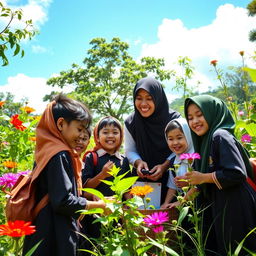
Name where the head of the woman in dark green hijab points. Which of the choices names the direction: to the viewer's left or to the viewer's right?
to the viewer's left

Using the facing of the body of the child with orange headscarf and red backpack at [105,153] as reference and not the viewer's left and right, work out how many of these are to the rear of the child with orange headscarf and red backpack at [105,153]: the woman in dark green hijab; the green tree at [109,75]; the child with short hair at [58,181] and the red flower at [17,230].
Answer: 1

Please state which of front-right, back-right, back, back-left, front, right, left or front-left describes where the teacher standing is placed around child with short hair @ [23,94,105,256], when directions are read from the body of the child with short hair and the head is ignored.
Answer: front-left

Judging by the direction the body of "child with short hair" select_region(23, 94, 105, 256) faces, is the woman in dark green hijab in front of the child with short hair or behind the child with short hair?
in front

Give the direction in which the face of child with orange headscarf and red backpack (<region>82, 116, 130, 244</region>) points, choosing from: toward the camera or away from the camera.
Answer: toward the camera

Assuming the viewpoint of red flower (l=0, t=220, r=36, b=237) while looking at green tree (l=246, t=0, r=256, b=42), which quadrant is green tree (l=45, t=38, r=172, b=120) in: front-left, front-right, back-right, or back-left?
front-left

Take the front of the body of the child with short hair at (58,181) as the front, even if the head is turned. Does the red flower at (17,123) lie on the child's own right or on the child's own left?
on the child's own left

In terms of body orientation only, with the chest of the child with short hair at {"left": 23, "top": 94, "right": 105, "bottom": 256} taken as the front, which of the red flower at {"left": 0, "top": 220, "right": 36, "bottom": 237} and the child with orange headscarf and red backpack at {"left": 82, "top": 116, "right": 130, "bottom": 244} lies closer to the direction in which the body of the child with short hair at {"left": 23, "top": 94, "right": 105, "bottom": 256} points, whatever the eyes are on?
the child with orange headscarf and red backpack

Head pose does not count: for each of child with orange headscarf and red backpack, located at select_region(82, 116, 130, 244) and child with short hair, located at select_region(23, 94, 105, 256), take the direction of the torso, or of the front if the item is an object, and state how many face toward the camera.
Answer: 1

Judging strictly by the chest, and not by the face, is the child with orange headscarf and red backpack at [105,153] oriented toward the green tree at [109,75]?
no

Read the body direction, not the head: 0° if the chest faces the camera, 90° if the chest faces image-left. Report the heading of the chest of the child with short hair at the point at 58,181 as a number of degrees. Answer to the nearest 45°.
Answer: approximately 270°

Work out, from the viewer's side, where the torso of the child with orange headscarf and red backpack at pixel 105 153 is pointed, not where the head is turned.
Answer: toward the camera

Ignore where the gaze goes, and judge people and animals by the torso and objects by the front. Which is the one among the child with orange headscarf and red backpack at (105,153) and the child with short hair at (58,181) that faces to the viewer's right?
the child with short hair at (58,181)

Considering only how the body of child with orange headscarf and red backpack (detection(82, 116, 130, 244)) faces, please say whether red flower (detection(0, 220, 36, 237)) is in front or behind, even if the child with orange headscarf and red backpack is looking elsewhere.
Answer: in front
